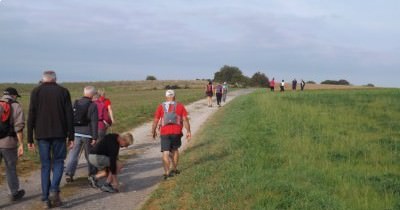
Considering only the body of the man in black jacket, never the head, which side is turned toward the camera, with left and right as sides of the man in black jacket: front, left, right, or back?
back

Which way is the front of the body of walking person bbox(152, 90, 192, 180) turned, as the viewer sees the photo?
away from the camera

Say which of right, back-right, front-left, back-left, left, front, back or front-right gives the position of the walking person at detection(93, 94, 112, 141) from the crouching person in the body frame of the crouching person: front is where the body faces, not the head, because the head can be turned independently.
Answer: left

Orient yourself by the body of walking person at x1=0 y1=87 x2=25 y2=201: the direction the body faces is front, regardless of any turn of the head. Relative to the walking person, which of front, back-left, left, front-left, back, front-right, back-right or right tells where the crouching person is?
front-right

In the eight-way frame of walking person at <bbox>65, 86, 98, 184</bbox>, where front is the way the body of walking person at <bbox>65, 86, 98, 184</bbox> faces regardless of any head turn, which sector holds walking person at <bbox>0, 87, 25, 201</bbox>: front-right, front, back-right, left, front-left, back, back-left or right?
back

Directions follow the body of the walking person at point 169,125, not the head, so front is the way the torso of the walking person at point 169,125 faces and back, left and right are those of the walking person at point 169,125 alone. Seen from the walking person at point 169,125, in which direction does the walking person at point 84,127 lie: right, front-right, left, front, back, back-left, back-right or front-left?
left

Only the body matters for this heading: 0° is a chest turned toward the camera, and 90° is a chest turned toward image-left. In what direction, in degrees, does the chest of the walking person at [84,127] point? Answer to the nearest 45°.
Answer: approximately 225°

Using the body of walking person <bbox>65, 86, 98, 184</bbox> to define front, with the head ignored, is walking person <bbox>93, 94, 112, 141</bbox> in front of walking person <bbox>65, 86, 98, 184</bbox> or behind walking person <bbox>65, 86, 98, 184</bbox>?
in front

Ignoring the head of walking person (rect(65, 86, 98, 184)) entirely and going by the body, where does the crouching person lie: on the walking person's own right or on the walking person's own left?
on the walking person's own right

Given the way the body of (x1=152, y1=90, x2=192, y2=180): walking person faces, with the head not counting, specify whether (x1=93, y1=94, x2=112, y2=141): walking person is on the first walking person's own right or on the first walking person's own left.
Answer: on the first walking person's own left

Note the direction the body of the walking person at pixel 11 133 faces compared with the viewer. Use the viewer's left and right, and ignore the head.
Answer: facing away from the viewer and to the right of the viewer

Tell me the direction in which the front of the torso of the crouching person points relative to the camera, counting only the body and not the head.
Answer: to the viewer's right
